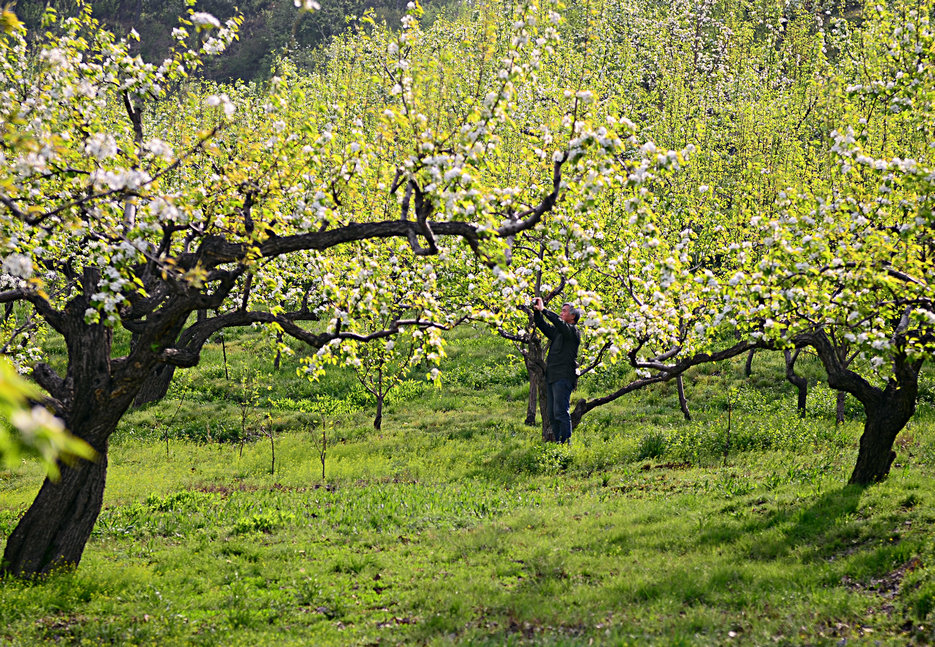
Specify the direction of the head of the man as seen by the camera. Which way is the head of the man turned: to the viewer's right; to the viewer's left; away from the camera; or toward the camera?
to the viewer's left

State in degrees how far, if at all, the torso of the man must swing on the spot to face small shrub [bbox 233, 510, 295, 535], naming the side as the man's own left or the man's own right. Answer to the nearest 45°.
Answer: approximately 45° to the man's own left

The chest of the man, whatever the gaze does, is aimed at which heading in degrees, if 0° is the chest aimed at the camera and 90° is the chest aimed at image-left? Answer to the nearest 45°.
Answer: approximately 90°

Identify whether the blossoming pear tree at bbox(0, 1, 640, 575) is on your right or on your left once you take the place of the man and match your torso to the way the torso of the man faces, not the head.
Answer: on your left
